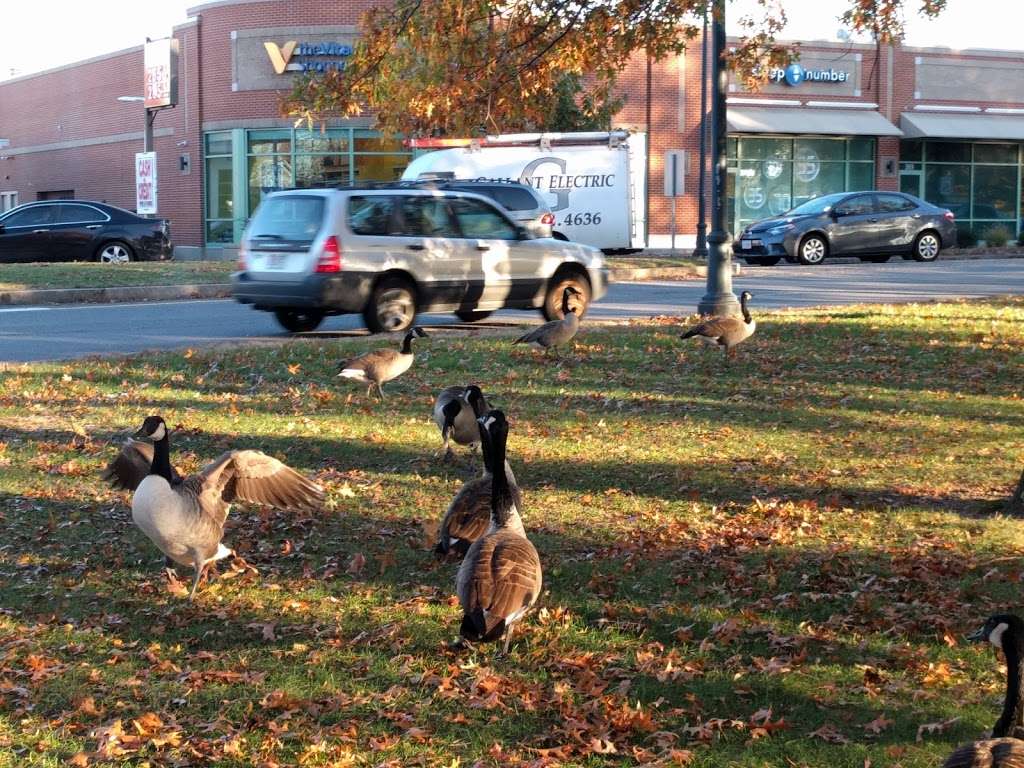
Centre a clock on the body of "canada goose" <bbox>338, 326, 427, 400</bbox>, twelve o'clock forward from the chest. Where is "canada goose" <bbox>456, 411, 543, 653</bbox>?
"canada goose" <bbox>456, 411, 543, 653</bbox> is roughly at 3 o'clock from "canada goose" <bbox>338, 326, 427, 400</bbox>.

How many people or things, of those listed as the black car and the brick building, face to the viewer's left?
1

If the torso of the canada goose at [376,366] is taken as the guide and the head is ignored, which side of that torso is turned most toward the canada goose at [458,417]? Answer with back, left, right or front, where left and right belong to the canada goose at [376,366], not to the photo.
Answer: right

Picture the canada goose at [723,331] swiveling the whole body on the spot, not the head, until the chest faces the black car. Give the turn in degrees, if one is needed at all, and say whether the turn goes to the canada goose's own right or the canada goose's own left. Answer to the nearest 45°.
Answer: approximately 135° to the canada goose's own left

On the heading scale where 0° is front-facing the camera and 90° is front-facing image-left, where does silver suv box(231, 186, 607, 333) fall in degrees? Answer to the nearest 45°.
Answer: approximately 225°

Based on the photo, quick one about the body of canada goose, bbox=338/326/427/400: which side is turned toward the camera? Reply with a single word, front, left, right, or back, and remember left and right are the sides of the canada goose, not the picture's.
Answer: right

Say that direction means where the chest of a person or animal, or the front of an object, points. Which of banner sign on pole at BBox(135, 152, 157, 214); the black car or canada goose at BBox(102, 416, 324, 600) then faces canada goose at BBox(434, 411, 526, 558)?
the banner sign on pole

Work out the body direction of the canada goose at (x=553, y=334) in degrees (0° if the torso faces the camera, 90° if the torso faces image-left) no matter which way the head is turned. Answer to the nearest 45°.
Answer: approximately 270°

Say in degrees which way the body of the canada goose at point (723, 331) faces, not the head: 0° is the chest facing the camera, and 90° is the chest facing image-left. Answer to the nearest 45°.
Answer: approximately 270°

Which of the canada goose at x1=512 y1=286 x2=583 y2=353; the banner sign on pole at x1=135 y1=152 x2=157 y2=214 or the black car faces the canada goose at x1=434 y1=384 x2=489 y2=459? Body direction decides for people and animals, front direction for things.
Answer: the banner sign on pole

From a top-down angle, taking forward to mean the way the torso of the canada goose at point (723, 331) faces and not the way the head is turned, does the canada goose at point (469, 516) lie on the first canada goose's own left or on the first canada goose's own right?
on the first canada goose's own right

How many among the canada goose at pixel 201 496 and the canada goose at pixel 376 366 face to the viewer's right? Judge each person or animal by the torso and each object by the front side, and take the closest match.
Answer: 1
